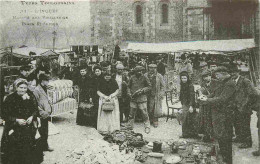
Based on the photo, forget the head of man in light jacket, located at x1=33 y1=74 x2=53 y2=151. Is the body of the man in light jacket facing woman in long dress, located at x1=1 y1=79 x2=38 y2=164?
no

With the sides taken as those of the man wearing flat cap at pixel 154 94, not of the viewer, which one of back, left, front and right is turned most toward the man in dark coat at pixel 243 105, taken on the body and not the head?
left

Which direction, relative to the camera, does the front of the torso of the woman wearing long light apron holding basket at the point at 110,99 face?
toward the camera

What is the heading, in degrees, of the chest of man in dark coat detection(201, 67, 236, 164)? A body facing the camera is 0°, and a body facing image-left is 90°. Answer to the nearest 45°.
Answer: approximately 90°

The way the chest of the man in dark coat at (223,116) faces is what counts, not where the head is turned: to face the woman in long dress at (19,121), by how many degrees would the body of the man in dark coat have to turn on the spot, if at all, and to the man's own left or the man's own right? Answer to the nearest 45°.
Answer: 0° — they already face them

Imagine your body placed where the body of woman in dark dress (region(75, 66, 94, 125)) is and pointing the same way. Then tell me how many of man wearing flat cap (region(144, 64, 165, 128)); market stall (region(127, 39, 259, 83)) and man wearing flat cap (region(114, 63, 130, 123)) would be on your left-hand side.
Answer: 3

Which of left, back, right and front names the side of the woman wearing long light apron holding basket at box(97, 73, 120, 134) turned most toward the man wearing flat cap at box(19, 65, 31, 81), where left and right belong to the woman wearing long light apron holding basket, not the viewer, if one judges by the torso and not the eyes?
right

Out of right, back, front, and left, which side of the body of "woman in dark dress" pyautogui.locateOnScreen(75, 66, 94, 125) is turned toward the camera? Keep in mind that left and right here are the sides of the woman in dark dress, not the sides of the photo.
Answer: front

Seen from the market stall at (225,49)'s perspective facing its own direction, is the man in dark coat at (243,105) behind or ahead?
ahead

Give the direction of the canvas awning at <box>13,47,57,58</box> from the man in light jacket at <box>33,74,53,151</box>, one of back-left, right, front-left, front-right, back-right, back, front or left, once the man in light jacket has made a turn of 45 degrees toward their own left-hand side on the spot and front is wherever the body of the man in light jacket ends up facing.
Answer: front-left

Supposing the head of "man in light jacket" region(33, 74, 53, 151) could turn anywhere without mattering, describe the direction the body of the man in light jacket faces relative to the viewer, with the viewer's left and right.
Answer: facing to the right of the viewer

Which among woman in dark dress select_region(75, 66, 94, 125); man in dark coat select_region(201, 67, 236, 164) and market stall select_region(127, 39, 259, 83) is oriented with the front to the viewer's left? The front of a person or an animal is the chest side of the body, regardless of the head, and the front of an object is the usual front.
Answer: man in dark coat select_region(201, 67, 236, 164)

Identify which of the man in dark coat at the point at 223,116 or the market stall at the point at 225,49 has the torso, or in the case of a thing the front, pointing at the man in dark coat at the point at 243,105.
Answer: the market stall
